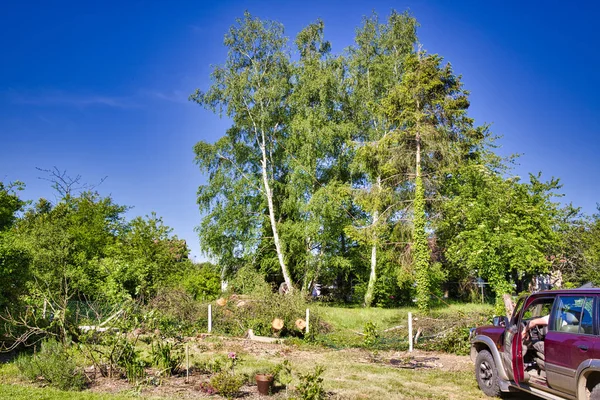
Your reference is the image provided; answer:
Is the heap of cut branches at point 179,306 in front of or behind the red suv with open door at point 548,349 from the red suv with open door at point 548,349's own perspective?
in front

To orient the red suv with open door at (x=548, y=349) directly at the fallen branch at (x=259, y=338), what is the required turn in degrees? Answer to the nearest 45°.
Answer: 0° — it already faces it

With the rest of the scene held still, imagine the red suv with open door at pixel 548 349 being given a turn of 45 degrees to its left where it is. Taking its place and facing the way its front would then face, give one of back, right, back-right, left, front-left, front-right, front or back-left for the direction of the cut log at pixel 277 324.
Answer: front-right

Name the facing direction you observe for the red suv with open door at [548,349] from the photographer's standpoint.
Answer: facing away from the viewer and to the left of the viewer

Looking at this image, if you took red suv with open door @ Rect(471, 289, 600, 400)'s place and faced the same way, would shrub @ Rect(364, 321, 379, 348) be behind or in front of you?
in front

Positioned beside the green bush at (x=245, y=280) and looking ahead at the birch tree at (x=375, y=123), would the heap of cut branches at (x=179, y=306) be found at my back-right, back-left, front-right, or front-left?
back-right

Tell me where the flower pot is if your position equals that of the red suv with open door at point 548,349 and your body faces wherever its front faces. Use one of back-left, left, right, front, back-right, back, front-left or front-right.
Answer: front-left

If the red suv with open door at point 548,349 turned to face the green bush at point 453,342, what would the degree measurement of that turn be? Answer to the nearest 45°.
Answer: approximately 45° to its right
